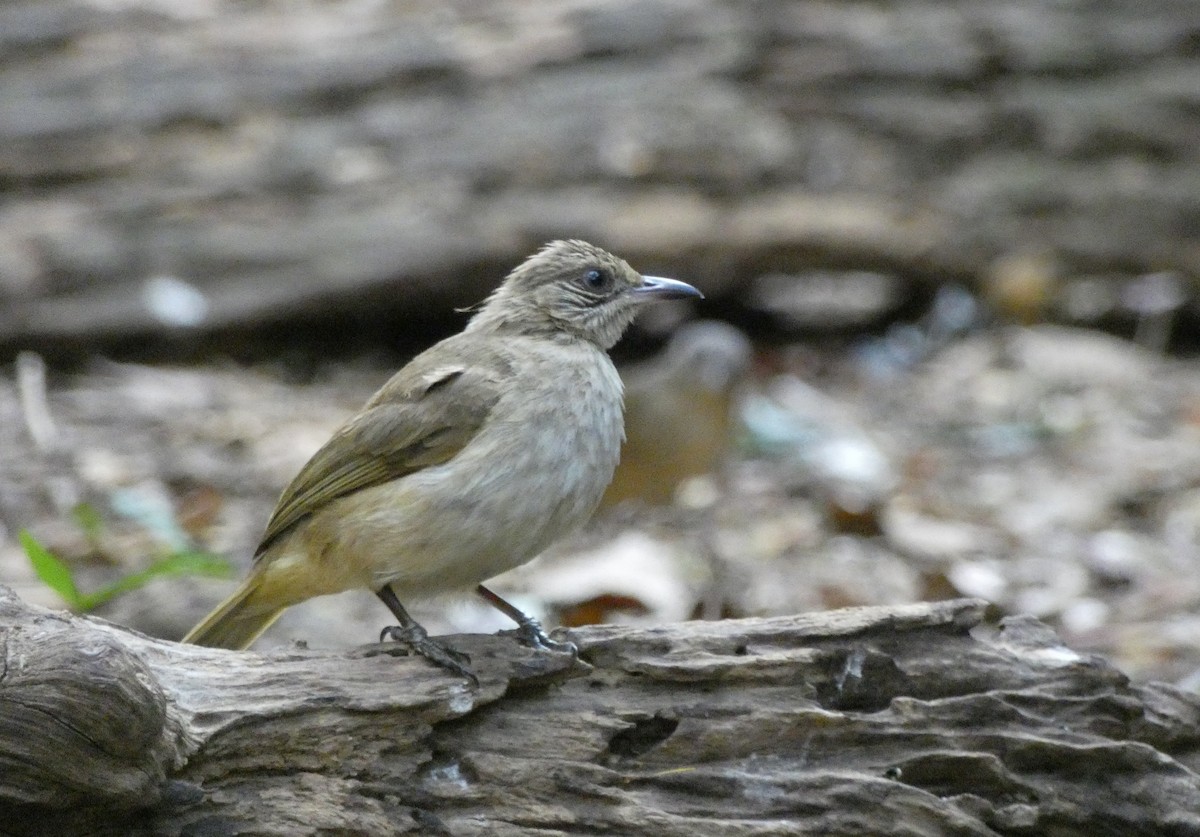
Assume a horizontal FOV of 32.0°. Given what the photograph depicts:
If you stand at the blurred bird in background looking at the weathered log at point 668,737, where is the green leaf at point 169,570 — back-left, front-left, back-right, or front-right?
front-right
